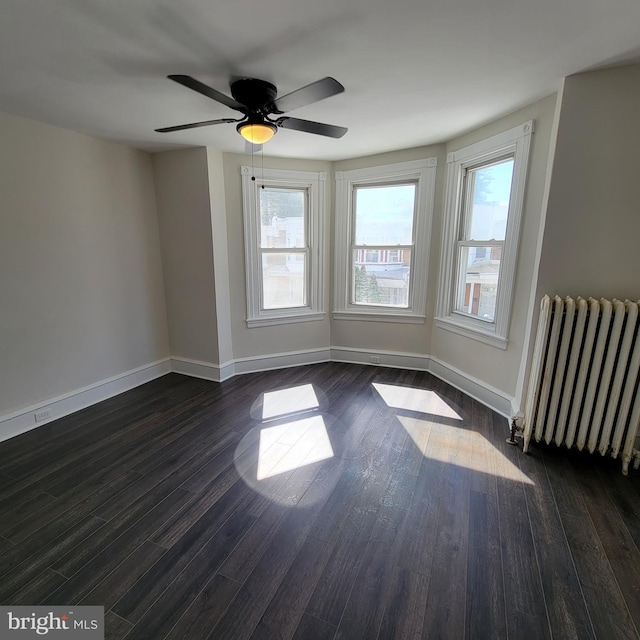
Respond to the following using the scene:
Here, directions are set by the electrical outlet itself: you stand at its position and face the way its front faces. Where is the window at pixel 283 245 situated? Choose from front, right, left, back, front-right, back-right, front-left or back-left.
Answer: front-left

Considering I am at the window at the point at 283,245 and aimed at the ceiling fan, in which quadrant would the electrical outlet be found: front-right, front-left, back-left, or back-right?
front-right

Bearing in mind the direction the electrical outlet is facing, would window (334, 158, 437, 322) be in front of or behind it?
in front

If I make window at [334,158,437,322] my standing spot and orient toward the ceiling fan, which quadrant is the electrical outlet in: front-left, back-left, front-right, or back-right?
front-right

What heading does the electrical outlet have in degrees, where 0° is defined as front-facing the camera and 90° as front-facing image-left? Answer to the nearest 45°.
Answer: approximately 315°

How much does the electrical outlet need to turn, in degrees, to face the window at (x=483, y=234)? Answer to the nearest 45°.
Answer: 0° — it already faces it

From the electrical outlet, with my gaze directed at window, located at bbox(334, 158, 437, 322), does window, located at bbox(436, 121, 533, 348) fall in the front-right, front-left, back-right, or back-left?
front-right

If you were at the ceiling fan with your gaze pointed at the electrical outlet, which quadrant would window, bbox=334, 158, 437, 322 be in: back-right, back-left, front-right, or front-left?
back-right

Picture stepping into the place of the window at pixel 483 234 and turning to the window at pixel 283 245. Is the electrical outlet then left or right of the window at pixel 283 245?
left

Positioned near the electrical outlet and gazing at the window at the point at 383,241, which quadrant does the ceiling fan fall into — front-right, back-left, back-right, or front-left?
front-right
